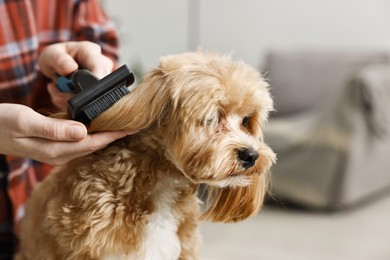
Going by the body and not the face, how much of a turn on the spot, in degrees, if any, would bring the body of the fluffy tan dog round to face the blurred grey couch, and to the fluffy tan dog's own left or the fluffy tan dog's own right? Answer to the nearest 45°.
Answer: approximately 90° to the fluffy tan dog's own left

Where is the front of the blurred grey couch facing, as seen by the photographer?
facing the viewer and to the left of the viewer

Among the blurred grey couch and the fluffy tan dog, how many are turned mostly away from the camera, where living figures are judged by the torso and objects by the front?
0

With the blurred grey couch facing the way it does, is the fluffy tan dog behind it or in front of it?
in front
